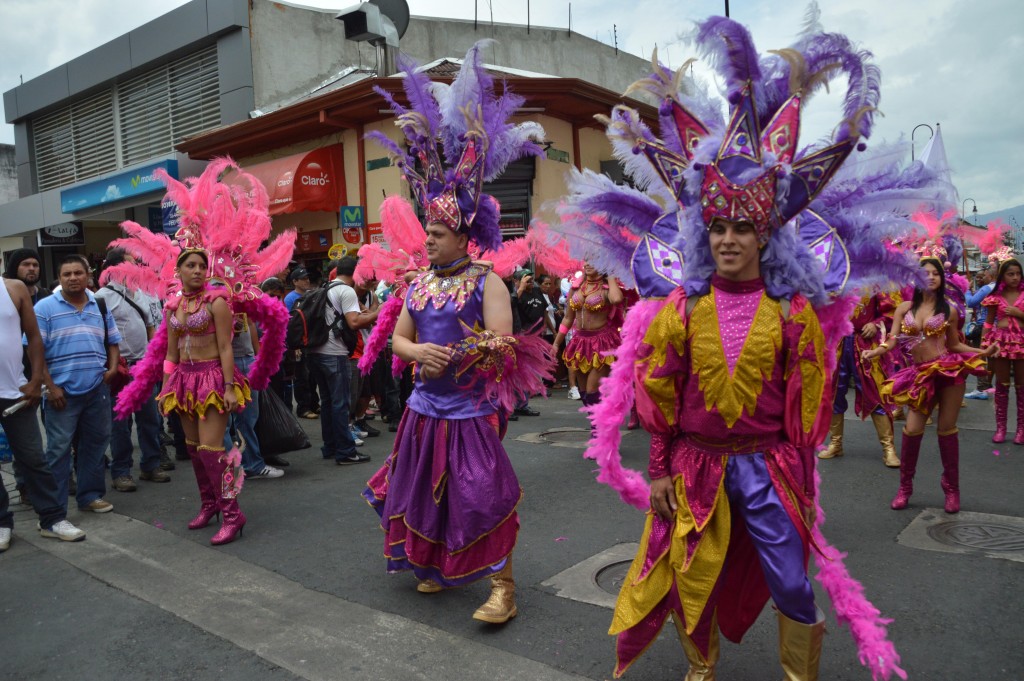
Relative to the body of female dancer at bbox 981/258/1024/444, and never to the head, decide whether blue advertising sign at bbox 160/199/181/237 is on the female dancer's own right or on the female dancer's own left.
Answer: on the female dancer's own right

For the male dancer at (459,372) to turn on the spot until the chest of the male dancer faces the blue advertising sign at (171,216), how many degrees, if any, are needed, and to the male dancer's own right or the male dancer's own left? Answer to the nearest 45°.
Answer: approximately 90° to the male dancer's own right

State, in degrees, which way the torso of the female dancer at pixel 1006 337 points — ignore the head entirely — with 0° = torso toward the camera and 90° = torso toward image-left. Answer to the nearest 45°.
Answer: approximately 315°

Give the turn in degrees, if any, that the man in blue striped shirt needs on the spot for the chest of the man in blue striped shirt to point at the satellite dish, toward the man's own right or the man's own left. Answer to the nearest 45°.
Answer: approximately 135° to the man's own left

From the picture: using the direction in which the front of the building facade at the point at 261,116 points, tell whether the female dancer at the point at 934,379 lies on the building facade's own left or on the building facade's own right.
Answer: on the building facade's own left

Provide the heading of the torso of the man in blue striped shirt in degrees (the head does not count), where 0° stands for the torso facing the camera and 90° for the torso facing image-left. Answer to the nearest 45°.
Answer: approximately 0°

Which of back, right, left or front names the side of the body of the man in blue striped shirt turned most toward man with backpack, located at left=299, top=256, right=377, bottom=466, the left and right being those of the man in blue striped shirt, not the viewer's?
left

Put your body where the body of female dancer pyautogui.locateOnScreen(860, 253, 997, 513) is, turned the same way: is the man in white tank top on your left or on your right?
on your right

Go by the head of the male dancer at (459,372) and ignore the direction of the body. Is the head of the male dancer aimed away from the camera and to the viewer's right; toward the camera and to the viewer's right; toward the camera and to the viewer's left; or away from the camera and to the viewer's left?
toward the camera and to the viewer's left

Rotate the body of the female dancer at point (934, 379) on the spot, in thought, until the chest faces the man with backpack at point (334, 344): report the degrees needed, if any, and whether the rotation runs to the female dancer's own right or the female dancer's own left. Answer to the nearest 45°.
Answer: approximately 90° to the female dancer's own right

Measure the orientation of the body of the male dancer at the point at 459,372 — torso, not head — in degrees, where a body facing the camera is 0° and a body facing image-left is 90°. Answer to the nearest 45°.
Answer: approximately 45°

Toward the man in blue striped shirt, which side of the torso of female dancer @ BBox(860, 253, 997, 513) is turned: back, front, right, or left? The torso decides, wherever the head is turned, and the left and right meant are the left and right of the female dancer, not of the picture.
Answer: right

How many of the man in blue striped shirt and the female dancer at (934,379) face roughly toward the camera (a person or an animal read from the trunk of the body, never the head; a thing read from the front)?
2
